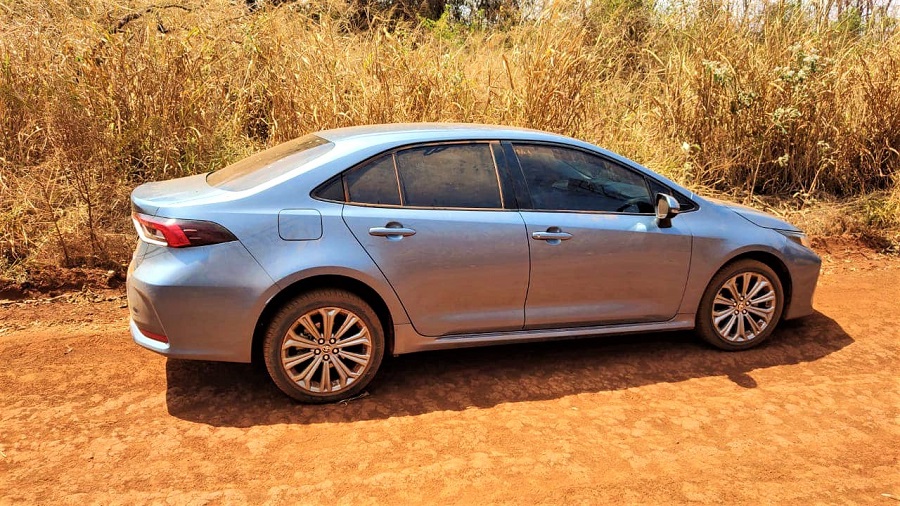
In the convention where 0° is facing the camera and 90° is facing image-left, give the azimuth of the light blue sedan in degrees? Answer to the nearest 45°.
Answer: approximately 270°
